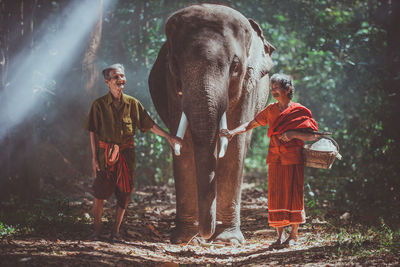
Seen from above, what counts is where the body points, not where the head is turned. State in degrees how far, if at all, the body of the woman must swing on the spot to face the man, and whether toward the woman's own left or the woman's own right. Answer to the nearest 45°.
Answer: approximately 45° to the woman's own right

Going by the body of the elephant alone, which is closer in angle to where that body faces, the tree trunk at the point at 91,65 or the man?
the man

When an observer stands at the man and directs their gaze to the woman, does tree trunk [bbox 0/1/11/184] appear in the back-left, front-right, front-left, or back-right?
back-left

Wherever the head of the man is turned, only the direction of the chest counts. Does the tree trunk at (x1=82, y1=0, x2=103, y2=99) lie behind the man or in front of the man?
behind

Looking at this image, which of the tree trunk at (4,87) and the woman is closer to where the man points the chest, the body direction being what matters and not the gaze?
the woman

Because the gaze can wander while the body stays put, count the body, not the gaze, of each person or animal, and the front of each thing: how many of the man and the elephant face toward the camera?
2

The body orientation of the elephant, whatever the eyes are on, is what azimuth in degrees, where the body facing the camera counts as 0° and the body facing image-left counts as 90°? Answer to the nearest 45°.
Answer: approximately 0°

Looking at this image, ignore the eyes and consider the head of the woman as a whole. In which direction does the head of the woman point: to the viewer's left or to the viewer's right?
to the viewer's left

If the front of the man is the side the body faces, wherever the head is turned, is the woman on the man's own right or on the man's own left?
on the man's own left

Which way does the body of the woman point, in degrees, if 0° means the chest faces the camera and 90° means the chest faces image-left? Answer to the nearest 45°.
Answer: approximately 45°
